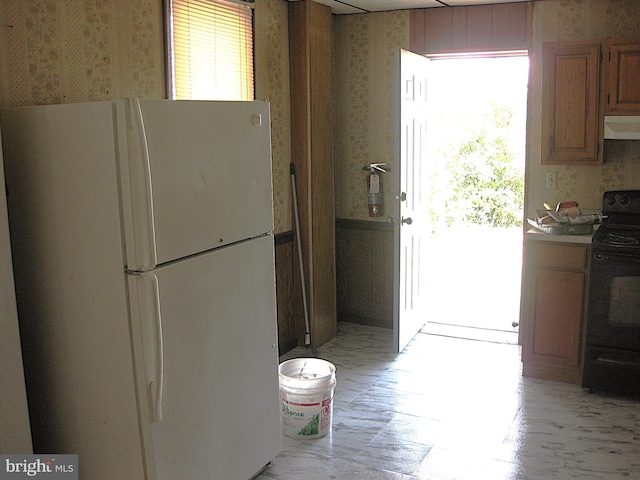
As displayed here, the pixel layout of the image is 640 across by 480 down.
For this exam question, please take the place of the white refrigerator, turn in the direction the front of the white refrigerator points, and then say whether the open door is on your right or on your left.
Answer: on your left

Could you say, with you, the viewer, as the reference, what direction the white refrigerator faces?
facing the viewer and to the right of the viewer

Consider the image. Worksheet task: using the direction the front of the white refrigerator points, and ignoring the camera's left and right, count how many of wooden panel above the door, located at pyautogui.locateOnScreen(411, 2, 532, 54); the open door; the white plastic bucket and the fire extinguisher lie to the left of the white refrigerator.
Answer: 4

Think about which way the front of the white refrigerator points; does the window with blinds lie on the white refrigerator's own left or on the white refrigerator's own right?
on the white refrigerator's own left

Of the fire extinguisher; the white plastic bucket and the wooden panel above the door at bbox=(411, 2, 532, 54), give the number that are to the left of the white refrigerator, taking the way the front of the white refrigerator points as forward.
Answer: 3

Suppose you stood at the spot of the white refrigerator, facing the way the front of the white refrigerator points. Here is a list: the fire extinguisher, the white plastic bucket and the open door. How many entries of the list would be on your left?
3

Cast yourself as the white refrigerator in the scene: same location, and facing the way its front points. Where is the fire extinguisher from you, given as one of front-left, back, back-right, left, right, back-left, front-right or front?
left

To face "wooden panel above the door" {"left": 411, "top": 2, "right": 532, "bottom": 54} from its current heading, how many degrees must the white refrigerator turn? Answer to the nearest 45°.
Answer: approximately 90° to its left

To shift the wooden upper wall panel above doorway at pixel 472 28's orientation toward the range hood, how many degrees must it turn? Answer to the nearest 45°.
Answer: approximately 45° to its left

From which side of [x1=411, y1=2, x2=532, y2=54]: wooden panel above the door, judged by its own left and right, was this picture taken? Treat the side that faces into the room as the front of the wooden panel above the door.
front

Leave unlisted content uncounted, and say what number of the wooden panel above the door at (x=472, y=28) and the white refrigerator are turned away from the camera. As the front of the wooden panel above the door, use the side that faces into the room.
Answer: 0

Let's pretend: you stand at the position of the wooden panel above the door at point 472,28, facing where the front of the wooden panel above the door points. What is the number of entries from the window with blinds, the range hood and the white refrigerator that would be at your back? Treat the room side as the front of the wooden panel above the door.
0

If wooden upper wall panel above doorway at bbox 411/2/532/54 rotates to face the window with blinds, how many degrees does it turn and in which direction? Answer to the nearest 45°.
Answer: approximately 45° to its right
